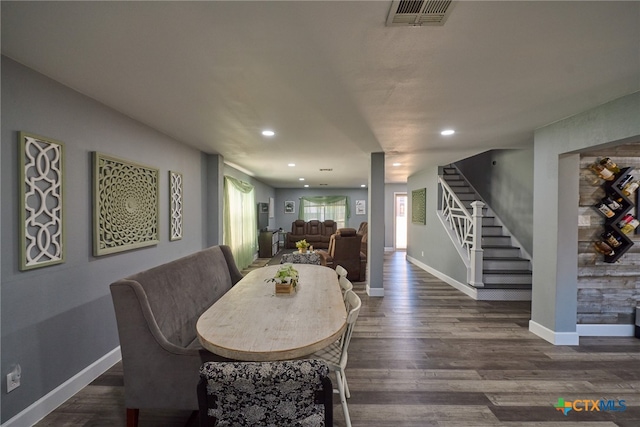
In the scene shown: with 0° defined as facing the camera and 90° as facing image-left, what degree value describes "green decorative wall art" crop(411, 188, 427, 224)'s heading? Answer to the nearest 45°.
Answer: approximately 45°

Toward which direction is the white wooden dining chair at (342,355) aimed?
to the viewer's left

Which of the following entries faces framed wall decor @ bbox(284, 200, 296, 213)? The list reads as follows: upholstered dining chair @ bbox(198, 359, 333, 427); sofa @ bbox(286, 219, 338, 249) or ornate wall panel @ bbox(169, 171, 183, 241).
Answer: the upholstered dining chair

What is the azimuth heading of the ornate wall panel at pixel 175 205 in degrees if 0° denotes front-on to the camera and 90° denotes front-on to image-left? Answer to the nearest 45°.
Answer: approximately 315°

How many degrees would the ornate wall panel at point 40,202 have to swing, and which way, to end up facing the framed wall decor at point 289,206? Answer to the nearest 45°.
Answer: approximately 90° to its left

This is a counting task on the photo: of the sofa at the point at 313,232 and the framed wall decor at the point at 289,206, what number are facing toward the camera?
2

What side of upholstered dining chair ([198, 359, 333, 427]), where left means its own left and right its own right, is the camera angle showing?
back

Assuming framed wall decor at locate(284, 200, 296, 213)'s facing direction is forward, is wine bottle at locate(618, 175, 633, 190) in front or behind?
in front

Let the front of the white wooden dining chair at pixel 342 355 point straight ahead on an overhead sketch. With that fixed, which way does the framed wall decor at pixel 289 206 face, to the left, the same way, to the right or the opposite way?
to the left

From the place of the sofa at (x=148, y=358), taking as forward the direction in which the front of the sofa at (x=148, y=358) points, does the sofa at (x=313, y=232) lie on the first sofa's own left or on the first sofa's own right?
on the first sofa's own left

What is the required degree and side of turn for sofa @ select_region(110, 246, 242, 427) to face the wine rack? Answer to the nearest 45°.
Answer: approximately 45° to its left
